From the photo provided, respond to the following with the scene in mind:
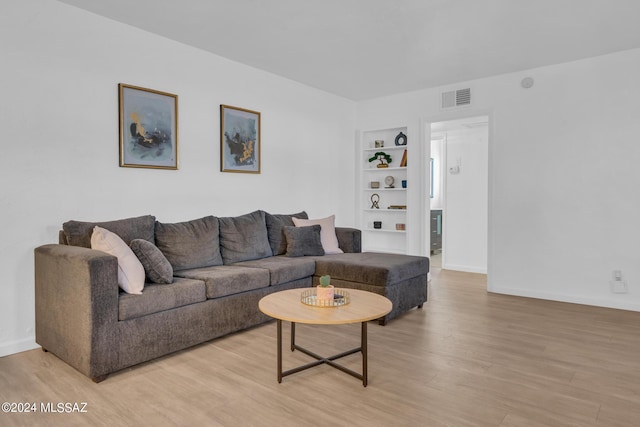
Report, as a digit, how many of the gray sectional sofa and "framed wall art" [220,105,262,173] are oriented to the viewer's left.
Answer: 0

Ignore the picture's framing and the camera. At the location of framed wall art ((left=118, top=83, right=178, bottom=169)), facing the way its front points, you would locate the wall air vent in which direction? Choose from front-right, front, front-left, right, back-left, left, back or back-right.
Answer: front-left

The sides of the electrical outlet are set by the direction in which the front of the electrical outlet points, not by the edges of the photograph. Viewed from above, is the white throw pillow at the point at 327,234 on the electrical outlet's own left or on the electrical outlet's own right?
on the electrical outlet's own right

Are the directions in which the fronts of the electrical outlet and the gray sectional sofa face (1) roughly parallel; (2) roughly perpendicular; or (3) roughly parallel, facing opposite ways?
roughly perpendicular

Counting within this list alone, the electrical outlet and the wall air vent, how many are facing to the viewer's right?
0

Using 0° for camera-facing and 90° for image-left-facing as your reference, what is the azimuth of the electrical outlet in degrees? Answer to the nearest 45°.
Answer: approximately 0°

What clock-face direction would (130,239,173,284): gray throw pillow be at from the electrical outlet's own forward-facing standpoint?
The gray throw pillow is roughly at 1 o'clock from the electrical outlet.

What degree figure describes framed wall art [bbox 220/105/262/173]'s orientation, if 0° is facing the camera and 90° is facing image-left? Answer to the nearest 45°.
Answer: approximately 315°

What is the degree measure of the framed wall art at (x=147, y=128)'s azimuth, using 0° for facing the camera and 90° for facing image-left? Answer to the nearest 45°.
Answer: approximately 315°

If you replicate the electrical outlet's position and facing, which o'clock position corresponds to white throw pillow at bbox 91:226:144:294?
The white throw pillow is roughly at 1 o'clock from the electrical outlet.
